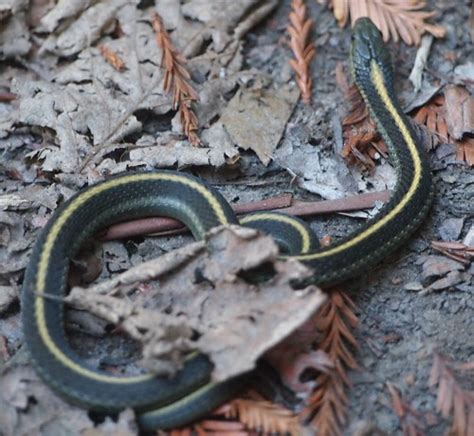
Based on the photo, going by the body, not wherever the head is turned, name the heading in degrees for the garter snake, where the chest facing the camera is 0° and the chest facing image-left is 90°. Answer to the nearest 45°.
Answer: approximately 180°

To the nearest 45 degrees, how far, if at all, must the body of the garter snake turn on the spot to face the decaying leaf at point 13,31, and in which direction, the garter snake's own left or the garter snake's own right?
approximately 45° to the garter snake's own left

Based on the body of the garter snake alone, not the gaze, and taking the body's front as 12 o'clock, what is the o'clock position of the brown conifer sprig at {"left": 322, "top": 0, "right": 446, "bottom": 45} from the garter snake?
The brown conifer sprig is roughly at 1 o'clock from the garter snake.

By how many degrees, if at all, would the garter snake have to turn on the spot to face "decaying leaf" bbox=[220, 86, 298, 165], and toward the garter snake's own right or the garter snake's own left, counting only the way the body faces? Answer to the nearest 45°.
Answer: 0° — it already faces it

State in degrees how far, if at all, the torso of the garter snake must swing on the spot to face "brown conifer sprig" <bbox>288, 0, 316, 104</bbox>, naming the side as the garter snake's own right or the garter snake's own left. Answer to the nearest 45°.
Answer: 0° — it already faces it

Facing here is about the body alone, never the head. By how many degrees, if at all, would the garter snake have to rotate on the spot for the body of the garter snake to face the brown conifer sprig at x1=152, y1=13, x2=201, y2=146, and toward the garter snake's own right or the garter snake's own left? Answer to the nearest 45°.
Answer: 0° — it already faces it
